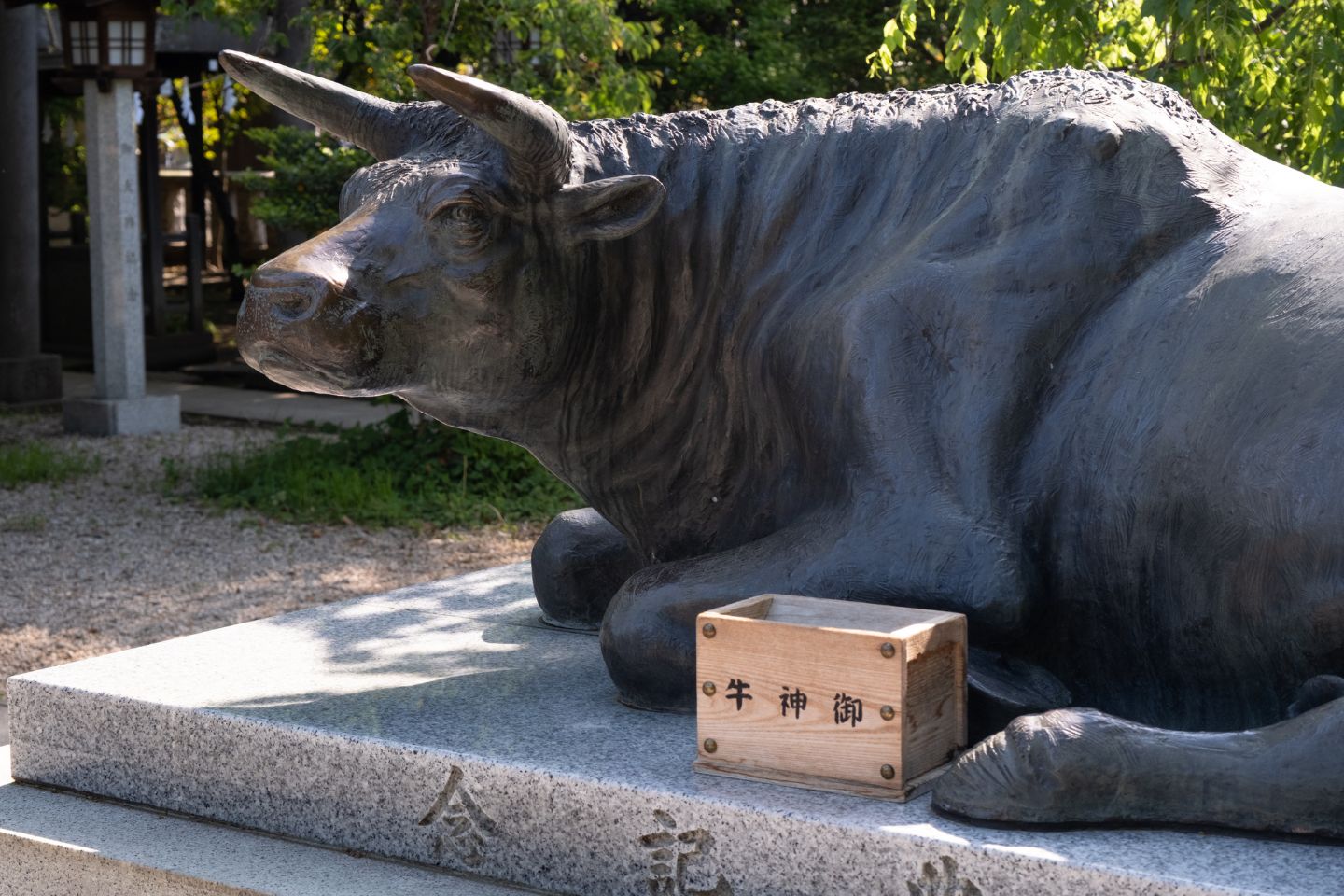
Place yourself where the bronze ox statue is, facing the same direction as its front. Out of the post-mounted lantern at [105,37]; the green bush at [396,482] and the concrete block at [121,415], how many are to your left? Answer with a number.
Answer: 0

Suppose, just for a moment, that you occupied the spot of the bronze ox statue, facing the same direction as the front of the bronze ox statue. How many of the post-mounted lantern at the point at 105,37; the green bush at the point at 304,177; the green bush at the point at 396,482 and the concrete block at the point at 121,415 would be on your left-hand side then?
0

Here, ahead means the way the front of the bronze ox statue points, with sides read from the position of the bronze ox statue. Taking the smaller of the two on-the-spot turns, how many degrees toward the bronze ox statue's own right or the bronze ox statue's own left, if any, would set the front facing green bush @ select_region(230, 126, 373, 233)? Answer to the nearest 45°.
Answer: approximately 45° to the bronze ox statue's own right

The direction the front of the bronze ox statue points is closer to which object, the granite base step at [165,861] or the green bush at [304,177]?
the granite base step

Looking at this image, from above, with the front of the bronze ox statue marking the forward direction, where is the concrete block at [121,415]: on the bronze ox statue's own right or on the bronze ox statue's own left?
on the bronze ox statue's own right

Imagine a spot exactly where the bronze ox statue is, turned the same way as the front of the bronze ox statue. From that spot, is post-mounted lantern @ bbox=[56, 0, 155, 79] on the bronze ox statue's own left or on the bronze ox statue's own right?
on the bronze ox statue's own right

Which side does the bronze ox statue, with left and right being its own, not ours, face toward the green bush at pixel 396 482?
right

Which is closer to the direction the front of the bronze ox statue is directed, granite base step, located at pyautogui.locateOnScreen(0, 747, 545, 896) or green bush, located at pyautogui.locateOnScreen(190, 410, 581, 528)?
the granite base step

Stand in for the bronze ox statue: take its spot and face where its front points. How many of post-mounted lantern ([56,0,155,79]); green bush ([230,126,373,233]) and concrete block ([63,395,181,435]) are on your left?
0

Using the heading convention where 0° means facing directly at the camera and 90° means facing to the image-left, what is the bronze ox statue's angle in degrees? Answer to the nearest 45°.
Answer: approximately 90°

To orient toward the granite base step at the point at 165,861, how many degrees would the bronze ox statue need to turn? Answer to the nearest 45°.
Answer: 0° — it already faces it

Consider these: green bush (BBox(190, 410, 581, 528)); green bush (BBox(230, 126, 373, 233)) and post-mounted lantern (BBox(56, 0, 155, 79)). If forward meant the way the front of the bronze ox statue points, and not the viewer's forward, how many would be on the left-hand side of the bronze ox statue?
0
